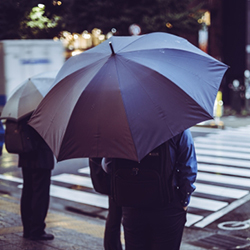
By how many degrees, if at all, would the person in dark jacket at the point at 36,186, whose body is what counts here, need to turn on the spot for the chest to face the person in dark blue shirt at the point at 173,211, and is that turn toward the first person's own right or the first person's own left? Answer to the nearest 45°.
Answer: approximately 90° to the first person's own right
